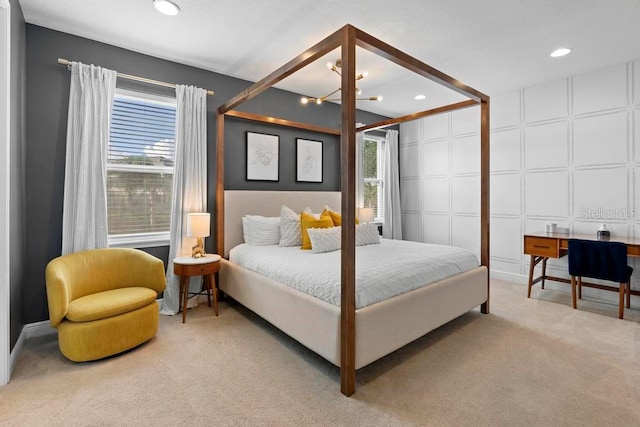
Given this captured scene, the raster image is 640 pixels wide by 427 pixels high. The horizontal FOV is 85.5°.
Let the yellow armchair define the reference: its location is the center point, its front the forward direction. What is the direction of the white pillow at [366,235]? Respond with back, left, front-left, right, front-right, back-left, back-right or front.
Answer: front-left

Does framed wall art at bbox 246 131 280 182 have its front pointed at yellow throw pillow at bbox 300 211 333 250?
yes

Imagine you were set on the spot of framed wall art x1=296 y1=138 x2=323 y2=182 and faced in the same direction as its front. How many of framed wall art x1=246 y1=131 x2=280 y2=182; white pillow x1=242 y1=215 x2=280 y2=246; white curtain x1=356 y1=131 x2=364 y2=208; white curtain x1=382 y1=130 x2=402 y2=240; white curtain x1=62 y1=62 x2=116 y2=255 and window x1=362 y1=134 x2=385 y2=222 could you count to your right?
3

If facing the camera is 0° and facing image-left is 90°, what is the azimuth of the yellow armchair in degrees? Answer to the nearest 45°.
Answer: approximately 315°

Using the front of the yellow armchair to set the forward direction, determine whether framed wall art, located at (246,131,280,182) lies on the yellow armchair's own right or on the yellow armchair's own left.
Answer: on the yellow armchair's own left

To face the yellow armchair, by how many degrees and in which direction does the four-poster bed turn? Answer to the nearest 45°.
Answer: approximately 135° to its right

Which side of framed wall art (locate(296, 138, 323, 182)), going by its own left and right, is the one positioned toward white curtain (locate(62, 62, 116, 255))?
right

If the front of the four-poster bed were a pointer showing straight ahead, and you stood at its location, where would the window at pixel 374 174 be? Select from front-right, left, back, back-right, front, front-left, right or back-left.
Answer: back-left

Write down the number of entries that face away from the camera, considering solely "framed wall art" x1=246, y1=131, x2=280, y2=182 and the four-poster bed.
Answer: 0

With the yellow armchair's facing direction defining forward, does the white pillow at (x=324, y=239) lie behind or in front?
in front

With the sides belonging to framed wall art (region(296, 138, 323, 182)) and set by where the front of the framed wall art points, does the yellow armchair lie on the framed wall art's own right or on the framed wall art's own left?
on the framed wall art's own right

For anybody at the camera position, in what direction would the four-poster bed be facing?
facing the viewer and to the right of the viewer

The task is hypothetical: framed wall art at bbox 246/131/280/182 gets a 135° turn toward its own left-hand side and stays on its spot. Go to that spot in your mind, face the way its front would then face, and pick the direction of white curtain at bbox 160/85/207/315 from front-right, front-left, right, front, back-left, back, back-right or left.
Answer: back-left

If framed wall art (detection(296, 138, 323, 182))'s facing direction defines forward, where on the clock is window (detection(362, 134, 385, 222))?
The window is roughly at 9 o'clock from the framed wall art.

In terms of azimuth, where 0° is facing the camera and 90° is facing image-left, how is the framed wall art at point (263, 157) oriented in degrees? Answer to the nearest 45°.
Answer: approximately 315°
